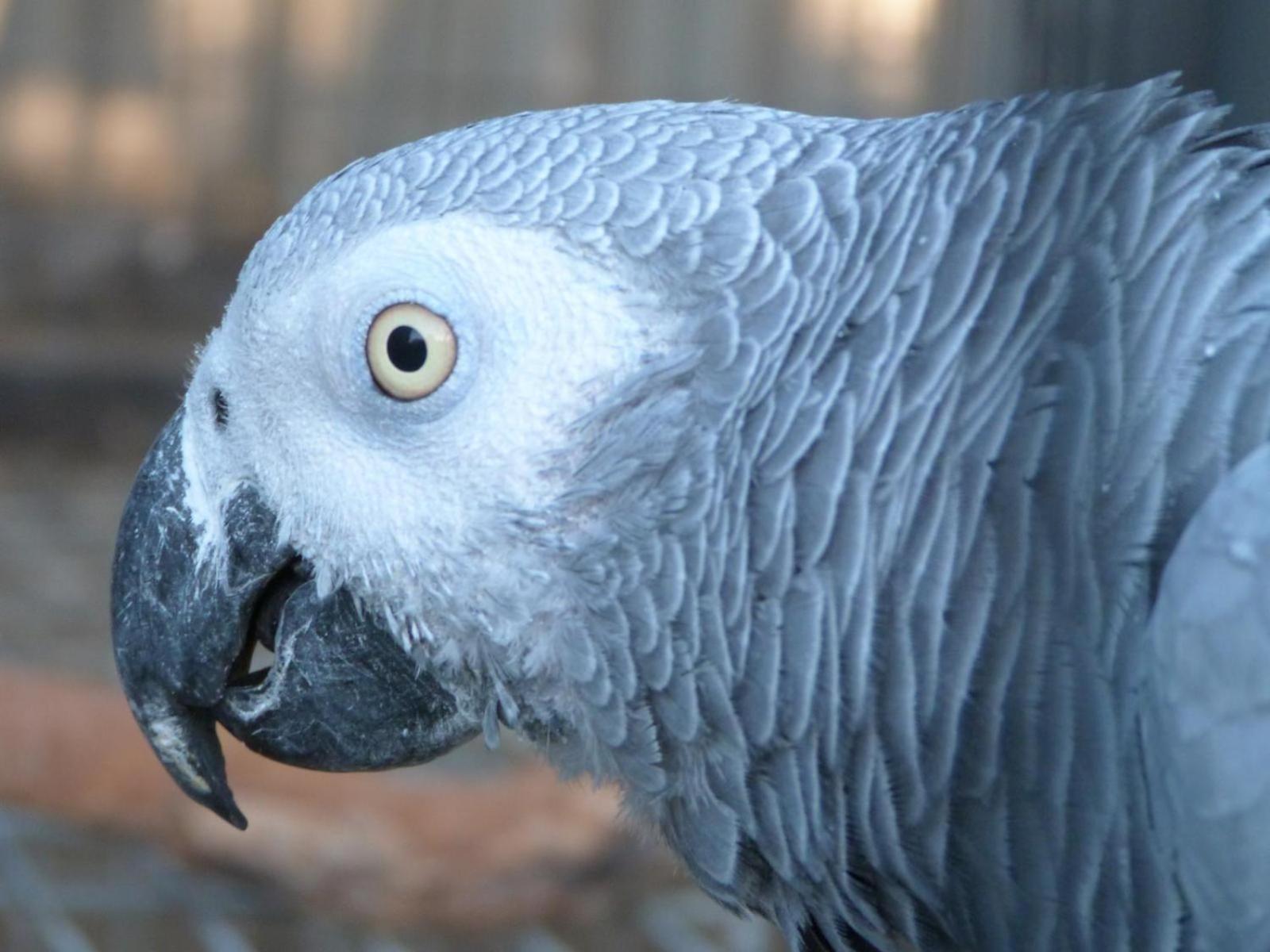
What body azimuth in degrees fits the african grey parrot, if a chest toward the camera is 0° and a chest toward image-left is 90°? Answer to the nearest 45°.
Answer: approximately 90°
